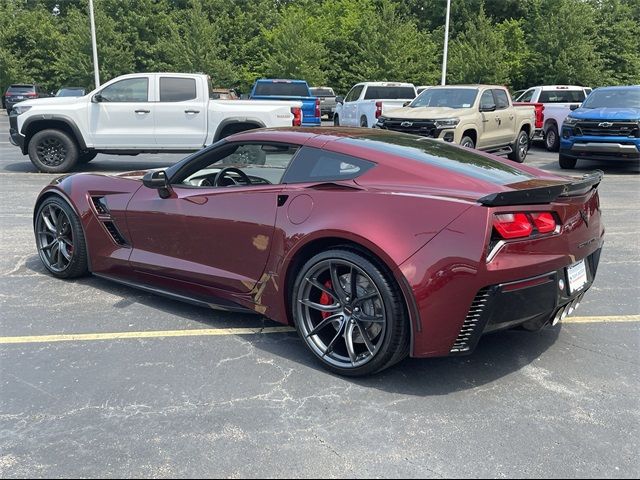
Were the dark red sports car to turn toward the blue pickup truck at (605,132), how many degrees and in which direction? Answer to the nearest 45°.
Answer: approximately 90° to its right

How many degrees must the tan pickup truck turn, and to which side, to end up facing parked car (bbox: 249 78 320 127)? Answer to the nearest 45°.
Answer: approximately 90° to its right

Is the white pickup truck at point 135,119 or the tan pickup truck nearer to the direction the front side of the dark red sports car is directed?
the white pickup truck

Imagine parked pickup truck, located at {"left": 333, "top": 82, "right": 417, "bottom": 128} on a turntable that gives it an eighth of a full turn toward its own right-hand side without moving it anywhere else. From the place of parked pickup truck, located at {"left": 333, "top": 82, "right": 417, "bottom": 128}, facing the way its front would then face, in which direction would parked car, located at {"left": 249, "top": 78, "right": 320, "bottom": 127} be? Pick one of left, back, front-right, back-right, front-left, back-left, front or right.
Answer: left

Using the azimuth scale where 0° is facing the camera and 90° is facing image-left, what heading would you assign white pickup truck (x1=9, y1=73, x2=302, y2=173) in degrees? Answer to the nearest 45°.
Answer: approximately 90°

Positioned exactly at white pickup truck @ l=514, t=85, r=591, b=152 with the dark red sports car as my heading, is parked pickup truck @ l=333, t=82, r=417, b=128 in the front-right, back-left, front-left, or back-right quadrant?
front-right

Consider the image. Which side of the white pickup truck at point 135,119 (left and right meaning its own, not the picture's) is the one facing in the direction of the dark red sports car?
left

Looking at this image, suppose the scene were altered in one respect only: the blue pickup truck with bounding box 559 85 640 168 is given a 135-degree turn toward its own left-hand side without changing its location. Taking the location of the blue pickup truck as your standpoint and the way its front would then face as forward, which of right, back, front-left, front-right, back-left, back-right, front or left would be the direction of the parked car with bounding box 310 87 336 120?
back-left

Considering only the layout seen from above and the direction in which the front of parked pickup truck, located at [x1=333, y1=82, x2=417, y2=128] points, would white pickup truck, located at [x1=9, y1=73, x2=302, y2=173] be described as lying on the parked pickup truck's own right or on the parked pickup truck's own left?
on the parked pickup truck's own left

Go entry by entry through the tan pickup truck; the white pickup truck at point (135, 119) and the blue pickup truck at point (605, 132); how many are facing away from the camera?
0

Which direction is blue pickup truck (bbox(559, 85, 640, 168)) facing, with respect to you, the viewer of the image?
facing the viewer and to the left of the viewer

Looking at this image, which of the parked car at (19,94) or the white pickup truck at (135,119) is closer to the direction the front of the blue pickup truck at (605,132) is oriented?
the white pickup truck

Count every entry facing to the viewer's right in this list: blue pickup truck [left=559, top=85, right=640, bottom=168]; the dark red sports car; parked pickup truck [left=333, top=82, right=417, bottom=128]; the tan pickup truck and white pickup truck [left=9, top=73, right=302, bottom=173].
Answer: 0

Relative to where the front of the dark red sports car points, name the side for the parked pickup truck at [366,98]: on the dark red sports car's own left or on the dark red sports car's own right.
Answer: on the dark red sports car's own right

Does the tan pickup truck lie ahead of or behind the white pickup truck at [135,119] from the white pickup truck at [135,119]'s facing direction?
behind
